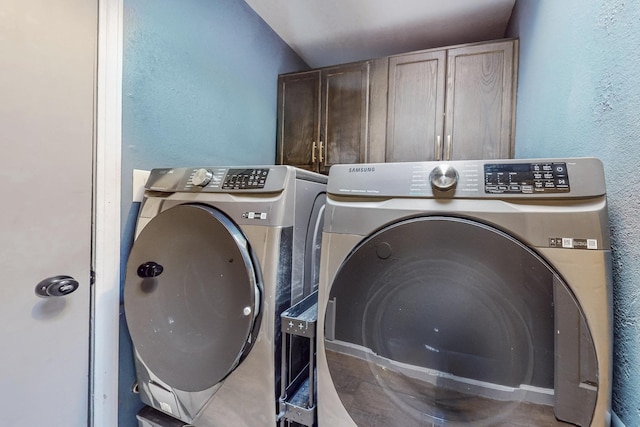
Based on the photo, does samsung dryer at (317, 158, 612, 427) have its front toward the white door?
no

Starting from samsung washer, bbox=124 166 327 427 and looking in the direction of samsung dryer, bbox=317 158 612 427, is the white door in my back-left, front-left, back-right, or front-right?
back-right

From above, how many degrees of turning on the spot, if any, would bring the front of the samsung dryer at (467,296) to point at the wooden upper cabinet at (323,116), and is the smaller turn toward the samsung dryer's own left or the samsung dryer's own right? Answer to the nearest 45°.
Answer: approximately 135° to the samsung dryer's own right

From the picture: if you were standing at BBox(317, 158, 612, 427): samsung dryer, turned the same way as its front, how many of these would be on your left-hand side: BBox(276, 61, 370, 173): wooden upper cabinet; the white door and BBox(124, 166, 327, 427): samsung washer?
0

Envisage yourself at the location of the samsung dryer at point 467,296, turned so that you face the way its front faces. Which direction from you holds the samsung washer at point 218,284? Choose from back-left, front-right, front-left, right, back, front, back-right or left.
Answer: right

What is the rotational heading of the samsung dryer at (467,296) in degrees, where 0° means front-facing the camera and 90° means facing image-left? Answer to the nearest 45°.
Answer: approximately 0°

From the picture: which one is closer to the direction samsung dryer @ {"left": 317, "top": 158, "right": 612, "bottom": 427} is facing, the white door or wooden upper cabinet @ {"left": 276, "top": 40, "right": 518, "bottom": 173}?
the white door

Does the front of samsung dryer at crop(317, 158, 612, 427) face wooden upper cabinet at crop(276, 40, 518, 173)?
no

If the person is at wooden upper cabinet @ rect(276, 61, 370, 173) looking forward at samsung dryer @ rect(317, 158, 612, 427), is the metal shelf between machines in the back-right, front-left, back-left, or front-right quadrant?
front-right

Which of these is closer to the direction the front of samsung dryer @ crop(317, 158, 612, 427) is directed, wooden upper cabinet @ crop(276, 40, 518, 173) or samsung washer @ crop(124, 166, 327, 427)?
the samsung washer
